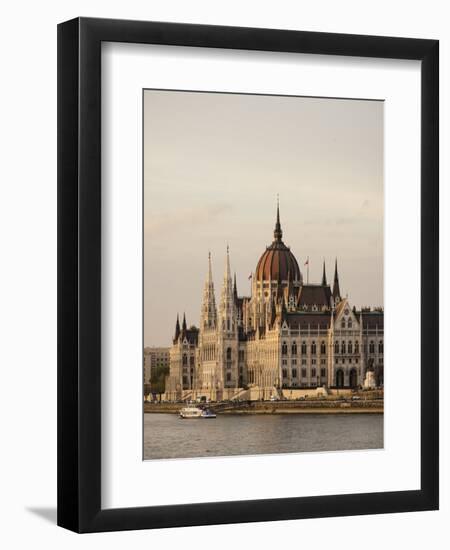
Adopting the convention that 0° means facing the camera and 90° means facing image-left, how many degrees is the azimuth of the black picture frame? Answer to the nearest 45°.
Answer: approximately 315°
